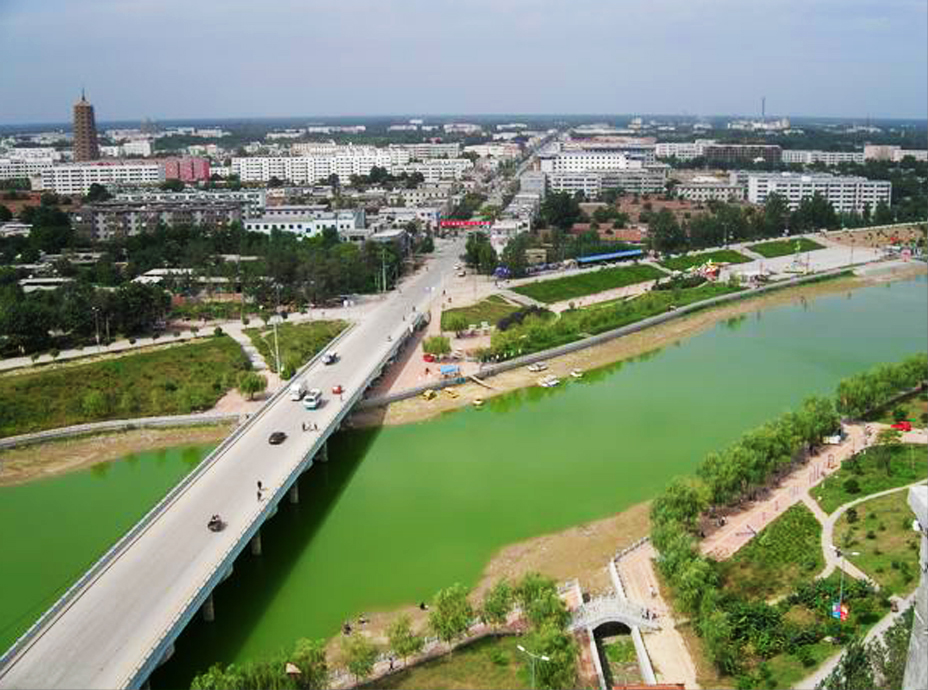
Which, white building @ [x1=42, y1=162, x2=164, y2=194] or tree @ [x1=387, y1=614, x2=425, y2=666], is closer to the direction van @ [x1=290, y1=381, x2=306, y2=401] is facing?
the tree

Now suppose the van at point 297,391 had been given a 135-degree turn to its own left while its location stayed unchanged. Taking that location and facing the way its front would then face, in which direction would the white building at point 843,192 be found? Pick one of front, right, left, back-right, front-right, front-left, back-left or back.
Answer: front-left

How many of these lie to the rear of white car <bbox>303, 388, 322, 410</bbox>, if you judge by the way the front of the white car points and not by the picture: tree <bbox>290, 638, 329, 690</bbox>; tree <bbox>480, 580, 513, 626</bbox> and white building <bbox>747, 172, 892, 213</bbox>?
1

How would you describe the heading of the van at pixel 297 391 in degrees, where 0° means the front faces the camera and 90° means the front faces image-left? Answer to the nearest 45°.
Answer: approximately 45°

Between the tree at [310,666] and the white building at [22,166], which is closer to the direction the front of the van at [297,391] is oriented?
the tree
